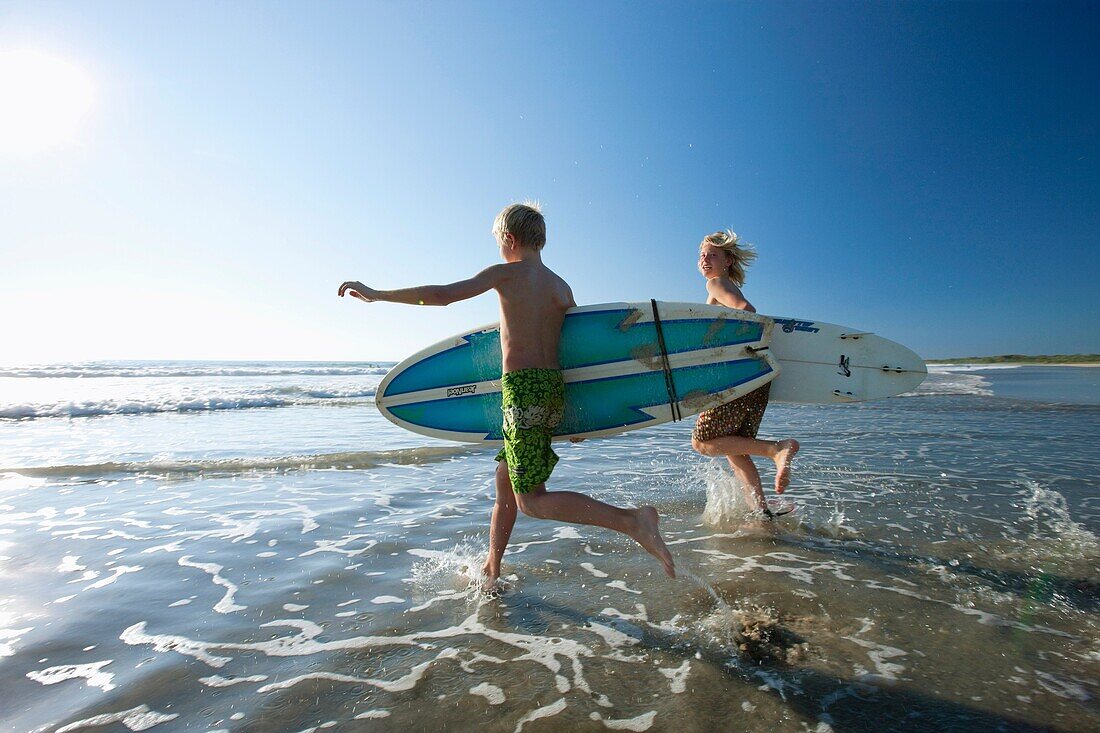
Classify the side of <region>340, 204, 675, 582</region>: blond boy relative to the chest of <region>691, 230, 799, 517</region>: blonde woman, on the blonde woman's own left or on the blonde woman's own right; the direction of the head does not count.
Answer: on the blonde woman's own left

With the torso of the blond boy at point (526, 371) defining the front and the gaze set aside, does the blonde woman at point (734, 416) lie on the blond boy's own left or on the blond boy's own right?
on the blond boy's own right

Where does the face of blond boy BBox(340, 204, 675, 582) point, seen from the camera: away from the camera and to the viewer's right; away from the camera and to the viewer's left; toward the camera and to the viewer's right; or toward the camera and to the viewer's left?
away from the camera and to the viewer's left

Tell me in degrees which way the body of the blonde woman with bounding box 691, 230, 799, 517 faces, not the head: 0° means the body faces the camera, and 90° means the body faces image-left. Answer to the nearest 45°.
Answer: approximately 90°

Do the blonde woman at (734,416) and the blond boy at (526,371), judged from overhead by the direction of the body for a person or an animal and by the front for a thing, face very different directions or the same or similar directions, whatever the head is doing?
same or similar directions

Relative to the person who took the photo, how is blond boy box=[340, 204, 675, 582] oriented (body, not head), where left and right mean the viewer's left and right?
facing away from the viewer and to the left of the viewer

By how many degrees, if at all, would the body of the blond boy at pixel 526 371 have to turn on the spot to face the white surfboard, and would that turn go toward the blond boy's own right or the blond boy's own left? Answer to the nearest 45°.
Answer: approximately 90° to the blond boy's own right

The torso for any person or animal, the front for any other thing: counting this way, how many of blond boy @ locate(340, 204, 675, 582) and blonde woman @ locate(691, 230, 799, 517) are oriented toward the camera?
0
